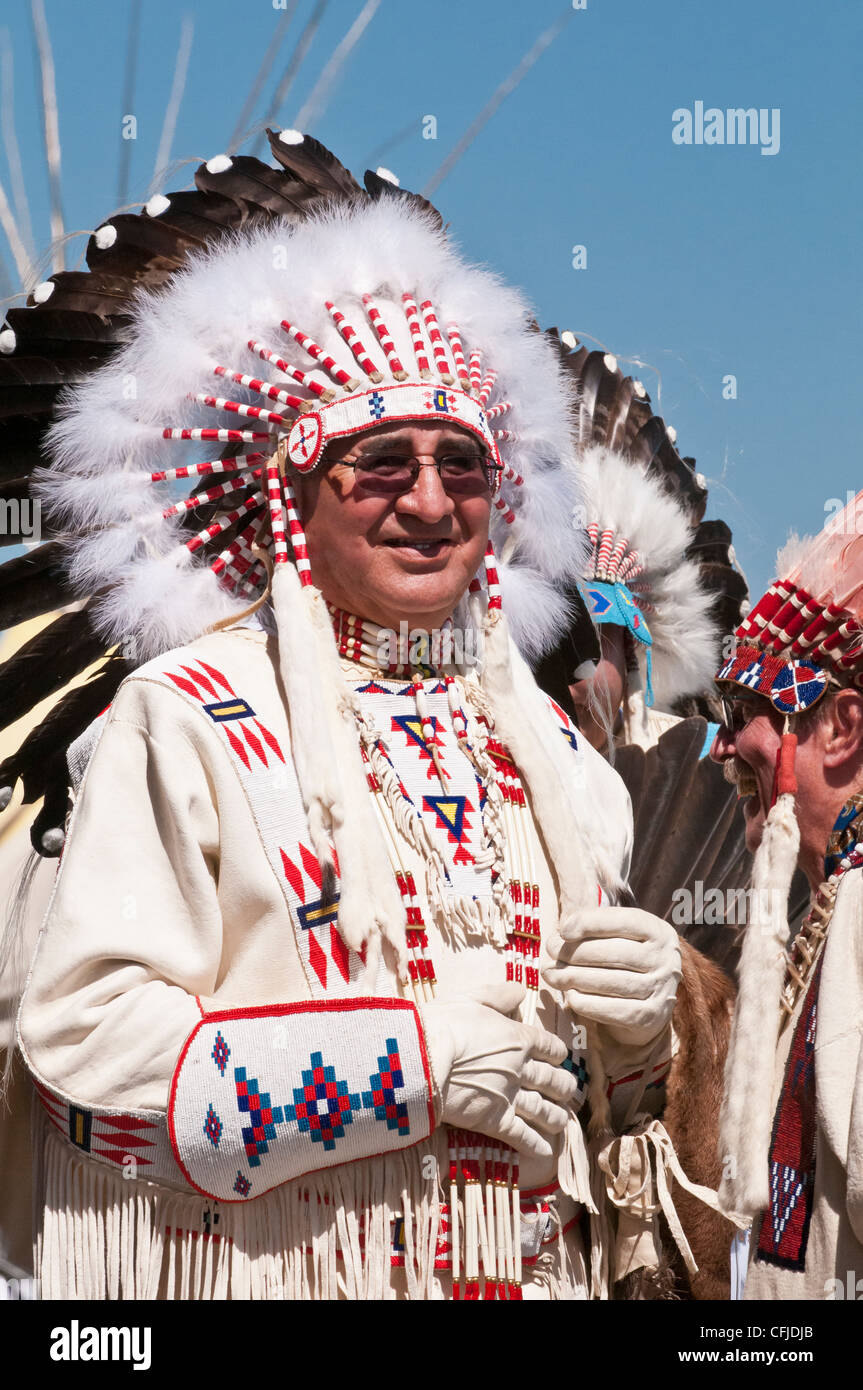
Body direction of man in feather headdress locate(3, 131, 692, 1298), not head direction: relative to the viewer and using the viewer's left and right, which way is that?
facing the viewer and to the right of the viewer

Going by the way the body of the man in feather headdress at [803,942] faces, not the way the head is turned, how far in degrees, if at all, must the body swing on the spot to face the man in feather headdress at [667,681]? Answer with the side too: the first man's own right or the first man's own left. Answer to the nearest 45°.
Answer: approximately 90° to the first man's own right

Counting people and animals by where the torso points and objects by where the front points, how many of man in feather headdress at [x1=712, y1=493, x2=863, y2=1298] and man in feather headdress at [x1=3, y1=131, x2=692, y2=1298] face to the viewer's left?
1

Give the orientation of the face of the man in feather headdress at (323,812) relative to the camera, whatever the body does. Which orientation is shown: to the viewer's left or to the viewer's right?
to the viewer's right

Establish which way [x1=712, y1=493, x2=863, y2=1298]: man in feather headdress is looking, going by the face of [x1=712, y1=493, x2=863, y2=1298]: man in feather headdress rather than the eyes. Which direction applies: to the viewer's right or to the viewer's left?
to the viewer's left

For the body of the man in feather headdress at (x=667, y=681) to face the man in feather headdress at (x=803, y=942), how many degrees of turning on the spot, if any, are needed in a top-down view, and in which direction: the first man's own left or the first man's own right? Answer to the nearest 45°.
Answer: approximately 45° to the first man's own left

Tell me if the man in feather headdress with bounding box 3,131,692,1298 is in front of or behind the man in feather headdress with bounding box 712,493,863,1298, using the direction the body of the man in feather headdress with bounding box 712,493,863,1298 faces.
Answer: in front

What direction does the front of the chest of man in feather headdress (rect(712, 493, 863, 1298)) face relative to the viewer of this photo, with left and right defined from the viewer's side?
facing to the left of the viewer
